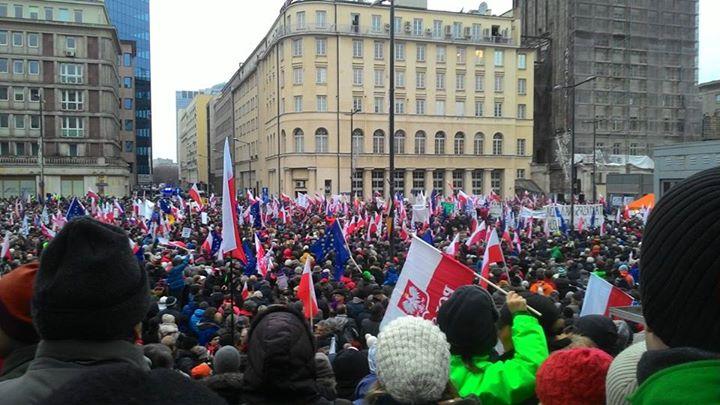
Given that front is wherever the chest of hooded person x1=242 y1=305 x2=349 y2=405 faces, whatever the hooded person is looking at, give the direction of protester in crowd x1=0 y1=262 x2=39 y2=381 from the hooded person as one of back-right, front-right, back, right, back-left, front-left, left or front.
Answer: left

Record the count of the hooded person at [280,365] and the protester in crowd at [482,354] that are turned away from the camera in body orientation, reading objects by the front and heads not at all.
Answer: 2

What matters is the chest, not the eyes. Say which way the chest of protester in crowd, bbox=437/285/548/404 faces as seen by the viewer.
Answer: away from the camera

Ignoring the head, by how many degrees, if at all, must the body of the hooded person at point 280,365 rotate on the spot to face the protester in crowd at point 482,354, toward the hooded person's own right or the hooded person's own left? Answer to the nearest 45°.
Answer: approximately 90° to the hooded person's own right

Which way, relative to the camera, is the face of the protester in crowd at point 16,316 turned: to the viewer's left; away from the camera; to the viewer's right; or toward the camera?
away from the camera

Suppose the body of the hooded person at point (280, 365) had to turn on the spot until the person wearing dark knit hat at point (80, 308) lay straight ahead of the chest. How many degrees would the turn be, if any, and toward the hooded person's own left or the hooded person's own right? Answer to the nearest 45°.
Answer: approximately 135° to the hooded person's own left

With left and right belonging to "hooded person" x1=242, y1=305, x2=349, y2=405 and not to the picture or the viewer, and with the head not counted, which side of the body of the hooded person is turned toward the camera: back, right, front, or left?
back

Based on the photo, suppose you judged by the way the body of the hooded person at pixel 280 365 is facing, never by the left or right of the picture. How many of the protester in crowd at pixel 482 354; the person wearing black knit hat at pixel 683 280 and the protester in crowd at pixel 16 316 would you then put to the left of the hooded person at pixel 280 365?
1

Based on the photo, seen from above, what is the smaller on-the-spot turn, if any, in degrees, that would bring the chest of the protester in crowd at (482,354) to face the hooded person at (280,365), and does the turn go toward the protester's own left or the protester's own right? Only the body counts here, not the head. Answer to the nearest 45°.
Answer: approximately 135° to the protester's own left

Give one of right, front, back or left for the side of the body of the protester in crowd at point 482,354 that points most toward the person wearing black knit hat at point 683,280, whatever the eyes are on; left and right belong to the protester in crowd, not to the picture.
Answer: back

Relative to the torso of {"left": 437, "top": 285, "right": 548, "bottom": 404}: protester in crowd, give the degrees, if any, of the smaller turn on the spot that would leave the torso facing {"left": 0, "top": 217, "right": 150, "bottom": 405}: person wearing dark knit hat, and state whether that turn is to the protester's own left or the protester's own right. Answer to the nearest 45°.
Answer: approximately 135° to the protester's own left
